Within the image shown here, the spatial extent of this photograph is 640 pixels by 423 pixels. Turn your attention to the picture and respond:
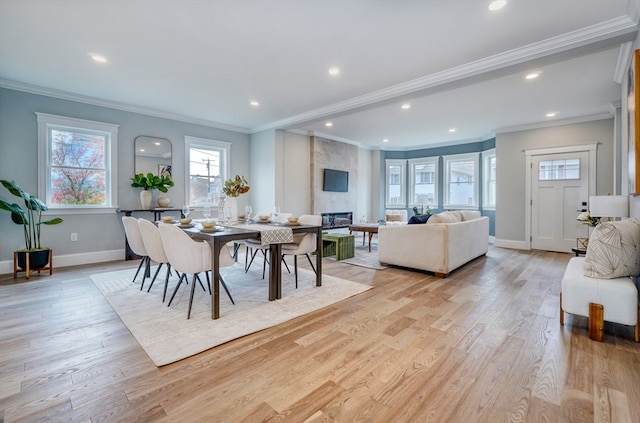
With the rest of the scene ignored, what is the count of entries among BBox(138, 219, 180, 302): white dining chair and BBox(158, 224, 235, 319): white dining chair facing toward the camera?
0

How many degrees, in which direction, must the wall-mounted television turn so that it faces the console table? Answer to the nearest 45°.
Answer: approximately 90° to its right

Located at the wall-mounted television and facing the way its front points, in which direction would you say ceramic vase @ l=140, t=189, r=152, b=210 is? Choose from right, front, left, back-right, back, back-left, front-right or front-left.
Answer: right

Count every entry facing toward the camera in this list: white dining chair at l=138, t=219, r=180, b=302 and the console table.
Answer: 1

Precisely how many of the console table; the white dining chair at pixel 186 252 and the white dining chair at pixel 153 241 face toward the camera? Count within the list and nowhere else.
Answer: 1

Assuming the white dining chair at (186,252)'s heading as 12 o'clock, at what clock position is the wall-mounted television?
The wall-mounted television is roughly at 12 o'clock from the white dining chair.

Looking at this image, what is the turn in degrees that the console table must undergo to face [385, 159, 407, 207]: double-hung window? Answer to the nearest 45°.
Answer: approximately 90° to its left

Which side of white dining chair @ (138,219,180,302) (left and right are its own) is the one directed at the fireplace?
front

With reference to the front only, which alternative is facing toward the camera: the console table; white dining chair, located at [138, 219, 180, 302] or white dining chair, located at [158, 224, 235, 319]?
the console table

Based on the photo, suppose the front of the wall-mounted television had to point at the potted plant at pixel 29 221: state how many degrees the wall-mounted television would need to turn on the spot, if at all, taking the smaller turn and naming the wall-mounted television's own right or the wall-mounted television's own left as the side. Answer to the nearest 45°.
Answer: approximately 90° to the wall-mounted television's own right

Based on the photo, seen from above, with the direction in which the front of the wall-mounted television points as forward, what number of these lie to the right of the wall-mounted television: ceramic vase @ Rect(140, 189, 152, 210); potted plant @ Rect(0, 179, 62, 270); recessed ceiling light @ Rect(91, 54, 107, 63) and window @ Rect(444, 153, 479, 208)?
3

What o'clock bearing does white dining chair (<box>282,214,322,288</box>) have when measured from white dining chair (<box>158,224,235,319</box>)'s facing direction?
white dining chair (<box>282,214,322,288</box>) is roughly at 1 o'clock from white dining chair (<box>158,224,235,319</box>).

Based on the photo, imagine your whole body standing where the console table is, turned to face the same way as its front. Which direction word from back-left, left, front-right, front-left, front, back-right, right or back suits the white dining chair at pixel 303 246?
front-left

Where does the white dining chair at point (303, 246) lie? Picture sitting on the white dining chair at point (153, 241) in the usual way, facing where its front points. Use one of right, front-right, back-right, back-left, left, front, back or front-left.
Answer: front-right
